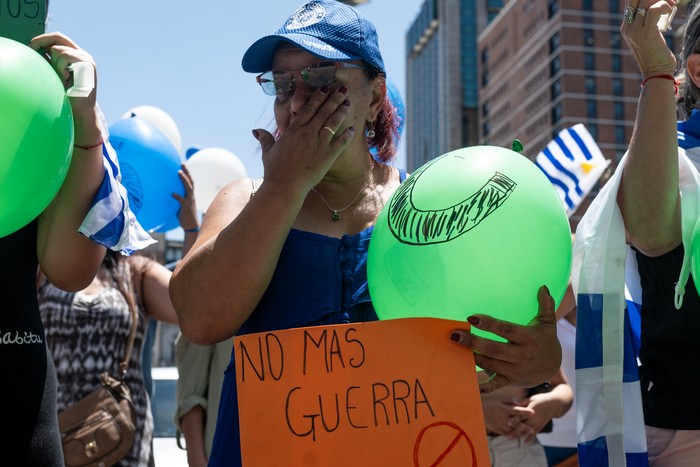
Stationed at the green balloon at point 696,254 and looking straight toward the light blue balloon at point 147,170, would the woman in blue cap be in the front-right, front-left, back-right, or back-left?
front-left

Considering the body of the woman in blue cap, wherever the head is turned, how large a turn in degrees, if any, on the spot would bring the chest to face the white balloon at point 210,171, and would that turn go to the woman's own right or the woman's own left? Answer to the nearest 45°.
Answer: approximately 180°

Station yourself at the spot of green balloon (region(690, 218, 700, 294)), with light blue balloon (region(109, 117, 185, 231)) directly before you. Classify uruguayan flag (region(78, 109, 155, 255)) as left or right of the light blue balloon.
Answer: left

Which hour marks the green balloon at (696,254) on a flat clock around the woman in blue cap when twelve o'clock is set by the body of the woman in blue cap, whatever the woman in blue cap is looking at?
The green balloon is roughly at 9 o'clock from the woman in blue cap.

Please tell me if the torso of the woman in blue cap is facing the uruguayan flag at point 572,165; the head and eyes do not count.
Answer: no

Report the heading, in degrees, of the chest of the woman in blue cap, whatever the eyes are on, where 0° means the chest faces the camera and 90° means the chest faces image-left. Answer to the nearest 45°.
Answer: approximately 0°

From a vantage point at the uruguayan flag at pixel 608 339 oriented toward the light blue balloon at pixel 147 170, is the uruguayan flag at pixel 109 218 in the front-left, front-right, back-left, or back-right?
front-left

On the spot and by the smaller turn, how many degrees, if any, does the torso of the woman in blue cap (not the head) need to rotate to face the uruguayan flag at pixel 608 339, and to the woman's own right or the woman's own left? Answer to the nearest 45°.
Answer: approximately 90° to the woman's own left

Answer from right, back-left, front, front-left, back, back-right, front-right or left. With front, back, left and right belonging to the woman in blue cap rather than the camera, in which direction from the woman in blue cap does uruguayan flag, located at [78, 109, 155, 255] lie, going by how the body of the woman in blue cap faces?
right

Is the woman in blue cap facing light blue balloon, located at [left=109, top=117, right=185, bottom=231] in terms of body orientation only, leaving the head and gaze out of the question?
no
